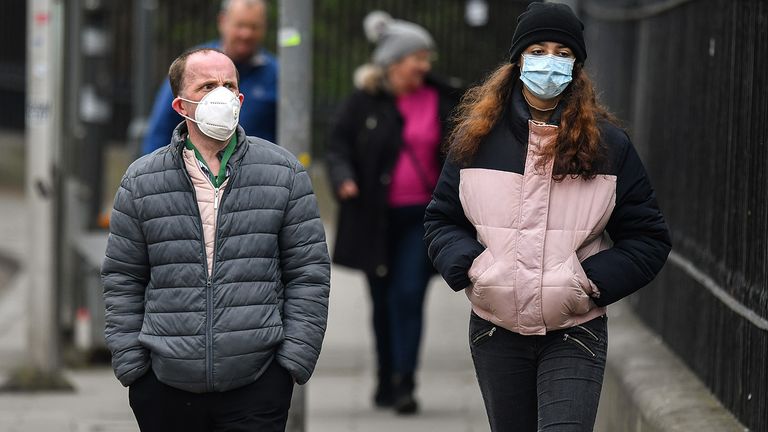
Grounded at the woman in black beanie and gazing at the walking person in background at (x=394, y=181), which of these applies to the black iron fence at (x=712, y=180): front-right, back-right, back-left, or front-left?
front-right

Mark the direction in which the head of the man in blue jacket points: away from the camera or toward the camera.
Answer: toward the camera

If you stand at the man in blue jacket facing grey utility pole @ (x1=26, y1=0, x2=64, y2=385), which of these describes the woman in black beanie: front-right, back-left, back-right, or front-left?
back-left

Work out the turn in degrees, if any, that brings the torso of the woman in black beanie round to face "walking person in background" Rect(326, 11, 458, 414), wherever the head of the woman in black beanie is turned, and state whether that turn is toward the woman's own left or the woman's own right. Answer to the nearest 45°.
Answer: approximately 180°

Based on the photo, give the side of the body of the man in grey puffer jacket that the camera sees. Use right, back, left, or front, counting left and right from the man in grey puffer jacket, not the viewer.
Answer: front

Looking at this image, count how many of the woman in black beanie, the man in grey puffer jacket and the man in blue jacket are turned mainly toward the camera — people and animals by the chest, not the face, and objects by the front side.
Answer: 3

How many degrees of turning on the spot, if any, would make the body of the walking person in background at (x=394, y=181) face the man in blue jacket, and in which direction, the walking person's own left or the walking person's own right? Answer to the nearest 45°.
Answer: approximately 90° to the walking person's own right

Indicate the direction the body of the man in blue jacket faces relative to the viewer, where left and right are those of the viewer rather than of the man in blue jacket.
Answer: facing the viewer

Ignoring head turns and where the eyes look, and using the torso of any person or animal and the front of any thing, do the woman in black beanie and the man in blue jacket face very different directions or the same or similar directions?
same or similar directions

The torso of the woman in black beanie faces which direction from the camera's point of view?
toward the camera

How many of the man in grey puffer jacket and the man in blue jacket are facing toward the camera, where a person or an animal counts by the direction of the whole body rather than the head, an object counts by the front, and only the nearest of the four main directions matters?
2

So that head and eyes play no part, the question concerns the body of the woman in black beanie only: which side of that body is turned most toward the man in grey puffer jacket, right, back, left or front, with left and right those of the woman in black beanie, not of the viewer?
right

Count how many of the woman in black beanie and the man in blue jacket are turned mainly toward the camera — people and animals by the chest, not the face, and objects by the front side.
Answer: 2
